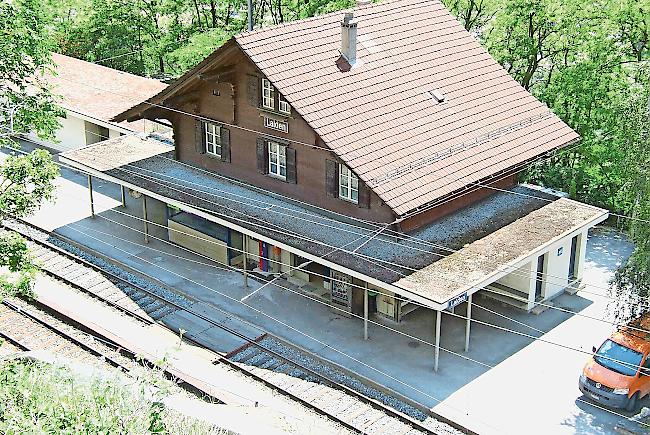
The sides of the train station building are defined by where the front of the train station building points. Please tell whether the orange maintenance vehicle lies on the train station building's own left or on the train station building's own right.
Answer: on the train station building's own left

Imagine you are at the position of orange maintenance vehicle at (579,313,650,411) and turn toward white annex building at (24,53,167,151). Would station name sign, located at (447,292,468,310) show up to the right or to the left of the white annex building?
left

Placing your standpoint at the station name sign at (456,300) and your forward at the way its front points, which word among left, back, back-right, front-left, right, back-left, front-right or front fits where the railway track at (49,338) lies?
back-right

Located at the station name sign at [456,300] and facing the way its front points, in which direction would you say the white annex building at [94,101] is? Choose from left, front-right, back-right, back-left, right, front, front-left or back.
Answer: back

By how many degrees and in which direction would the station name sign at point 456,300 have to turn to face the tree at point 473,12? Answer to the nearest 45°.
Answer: approximately 135° to its left

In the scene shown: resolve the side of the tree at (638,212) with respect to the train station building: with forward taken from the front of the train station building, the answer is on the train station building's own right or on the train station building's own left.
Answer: on the train station building's own left

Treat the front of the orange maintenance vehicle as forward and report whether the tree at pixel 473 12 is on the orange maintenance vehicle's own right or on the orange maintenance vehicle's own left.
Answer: on the orange maintenance vehicle's own right

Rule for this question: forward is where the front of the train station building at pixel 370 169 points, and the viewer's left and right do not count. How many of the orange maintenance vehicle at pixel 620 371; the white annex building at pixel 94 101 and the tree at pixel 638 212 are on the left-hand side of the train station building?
2

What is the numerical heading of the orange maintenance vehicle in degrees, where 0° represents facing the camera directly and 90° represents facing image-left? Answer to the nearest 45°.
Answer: approximately 45°

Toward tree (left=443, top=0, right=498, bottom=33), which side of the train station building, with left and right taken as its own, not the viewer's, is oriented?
back
